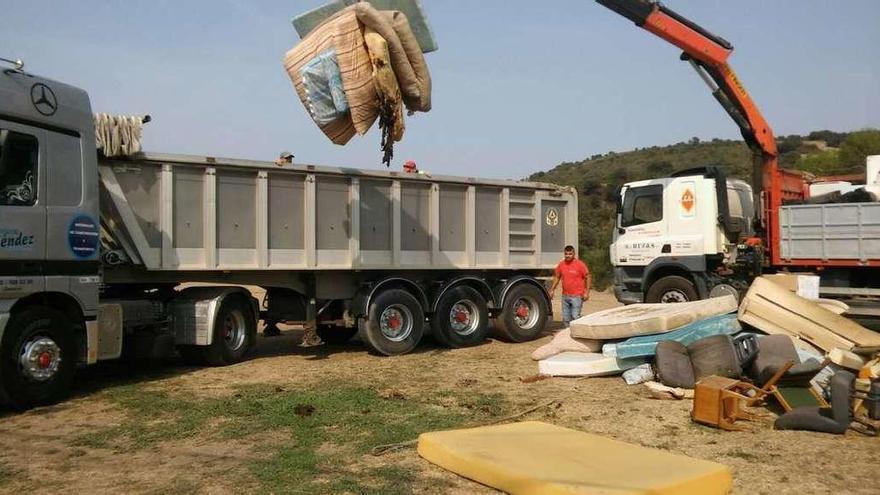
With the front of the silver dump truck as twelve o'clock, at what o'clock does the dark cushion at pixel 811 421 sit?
The dark cushion is roughly at 9 o'clock from the silver dump truck.

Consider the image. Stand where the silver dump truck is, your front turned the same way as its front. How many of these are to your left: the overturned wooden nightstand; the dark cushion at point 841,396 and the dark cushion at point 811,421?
3

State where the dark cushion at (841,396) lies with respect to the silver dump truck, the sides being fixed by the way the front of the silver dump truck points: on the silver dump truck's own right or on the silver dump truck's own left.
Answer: on the silver dump truck's own left

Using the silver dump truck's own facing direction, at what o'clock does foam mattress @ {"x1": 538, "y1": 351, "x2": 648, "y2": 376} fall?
The foam mattress is roughly at 8 o'clock from the silver dump truck.

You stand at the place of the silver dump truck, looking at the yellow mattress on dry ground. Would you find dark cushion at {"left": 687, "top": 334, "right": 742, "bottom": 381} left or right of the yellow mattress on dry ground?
left

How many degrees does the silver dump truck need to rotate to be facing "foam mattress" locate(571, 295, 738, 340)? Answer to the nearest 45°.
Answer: approximately 135° to its left

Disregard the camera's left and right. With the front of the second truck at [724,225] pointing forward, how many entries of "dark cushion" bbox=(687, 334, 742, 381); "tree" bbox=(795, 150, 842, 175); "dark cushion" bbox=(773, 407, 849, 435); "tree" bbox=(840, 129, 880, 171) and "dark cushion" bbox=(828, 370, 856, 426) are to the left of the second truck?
3

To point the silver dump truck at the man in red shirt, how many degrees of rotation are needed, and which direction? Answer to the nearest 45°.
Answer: approximately 135° to its left

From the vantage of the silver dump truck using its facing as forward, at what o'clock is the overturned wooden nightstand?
The overturned wooden nightstand is roughly at 9 o'clock from the silver dump truck.

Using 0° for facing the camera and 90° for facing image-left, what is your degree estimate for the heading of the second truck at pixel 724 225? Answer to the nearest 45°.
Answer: approximately 90°

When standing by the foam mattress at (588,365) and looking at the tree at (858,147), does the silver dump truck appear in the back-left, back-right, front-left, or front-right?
back-left

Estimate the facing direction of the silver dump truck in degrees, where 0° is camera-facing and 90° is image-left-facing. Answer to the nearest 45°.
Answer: approximately 45°
